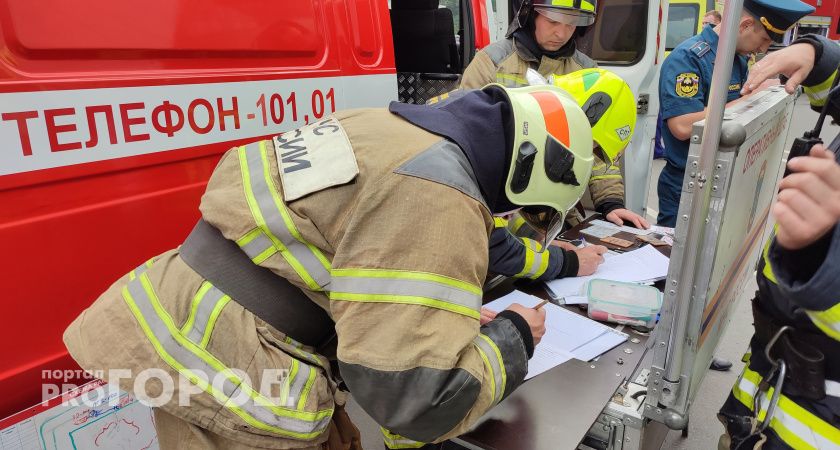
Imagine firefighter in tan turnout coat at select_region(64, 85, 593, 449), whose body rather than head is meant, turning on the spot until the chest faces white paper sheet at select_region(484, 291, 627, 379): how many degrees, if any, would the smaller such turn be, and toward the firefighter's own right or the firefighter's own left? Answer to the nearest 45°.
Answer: approximately 45° to the firefighter's own left

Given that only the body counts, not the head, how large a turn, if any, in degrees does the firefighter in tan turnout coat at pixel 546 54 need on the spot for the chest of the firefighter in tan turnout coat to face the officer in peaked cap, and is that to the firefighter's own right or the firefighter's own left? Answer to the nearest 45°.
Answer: approximately 45° to the firefighter's own left

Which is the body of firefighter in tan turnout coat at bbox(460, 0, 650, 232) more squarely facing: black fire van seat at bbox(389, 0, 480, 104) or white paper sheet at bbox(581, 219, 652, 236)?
the white paper sheet

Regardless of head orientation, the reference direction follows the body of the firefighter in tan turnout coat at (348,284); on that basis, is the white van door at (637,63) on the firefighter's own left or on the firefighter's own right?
on the firefighter's own left

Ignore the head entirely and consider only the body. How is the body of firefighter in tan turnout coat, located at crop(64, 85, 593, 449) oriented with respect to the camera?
to the viewer's right

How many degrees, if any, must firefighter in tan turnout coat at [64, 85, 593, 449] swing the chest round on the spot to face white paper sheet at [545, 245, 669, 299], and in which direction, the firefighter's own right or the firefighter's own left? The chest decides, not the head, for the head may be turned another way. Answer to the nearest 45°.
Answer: approximately 45° to the firefighter's own left

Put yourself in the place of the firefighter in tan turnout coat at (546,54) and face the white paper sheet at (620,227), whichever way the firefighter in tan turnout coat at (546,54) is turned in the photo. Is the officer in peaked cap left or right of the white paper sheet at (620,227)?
left

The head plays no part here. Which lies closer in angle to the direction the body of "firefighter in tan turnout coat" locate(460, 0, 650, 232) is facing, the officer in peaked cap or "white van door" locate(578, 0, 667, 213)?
the officer in peaked cap

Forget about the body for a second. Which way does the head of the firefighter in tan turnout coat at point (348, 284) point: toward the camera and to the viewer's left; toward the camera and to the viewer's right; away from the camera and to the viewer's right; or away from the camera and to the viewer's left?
away from the camera and to the viewer's right

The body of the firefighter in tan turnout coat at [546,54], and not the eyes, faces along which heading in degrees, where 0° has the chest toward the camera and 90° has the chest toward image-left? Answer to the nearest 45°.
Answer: approximately 315°
